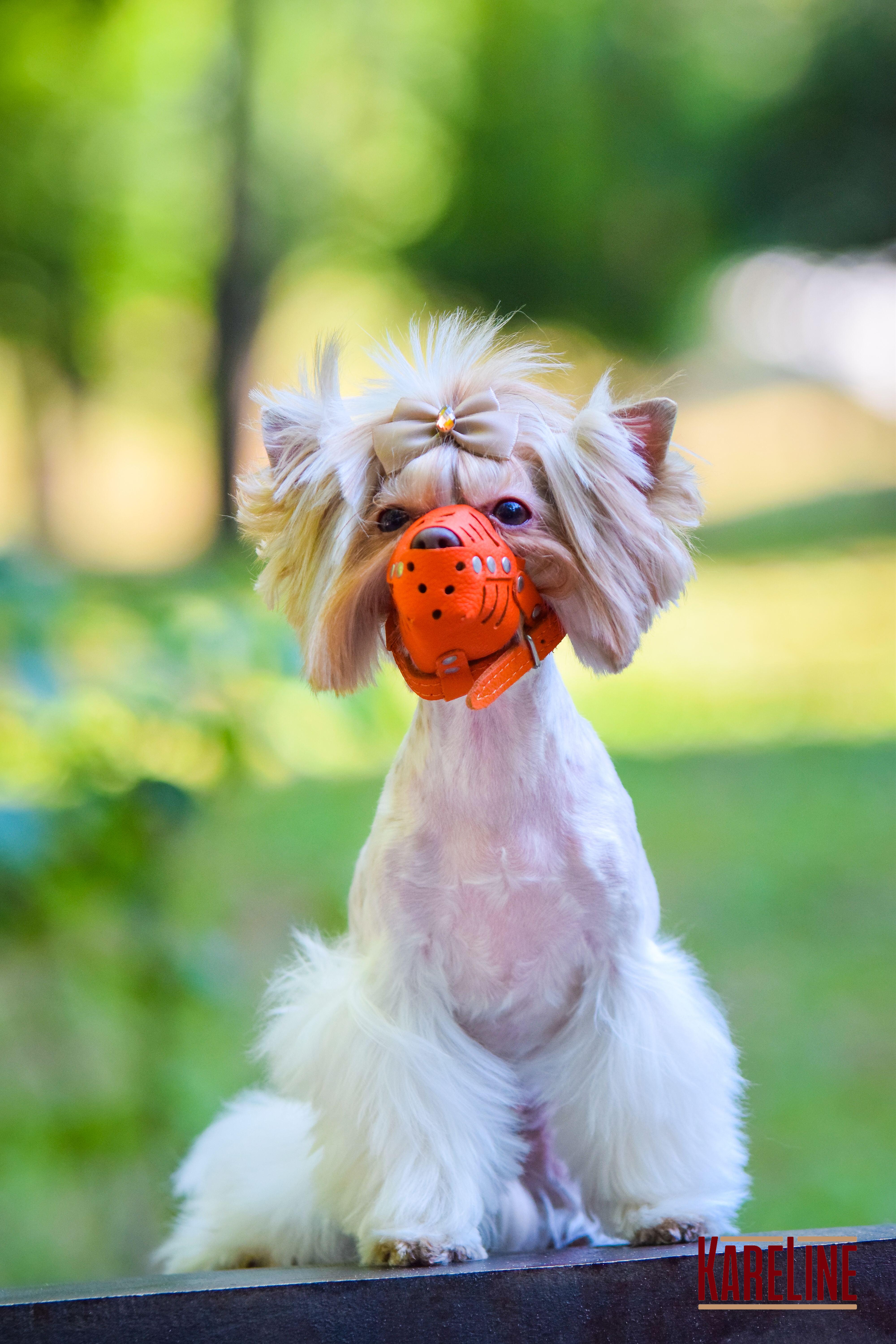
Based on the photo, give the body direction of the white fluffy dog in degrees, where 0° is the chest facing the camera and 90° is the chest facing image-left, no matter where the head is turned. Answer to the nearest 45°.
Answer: approximately 0°
